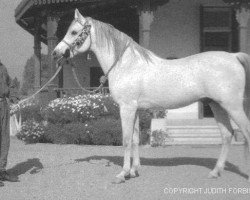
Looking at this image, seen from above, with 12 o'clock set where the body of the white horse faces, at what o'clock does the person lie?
The person is roughly at 12 o'clock from the white horse.

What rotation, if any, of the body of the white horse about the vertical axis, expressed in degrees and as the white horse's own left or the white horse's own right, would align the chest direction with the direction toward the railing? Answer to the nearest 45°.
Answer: approximately 90° to the white horse's own right

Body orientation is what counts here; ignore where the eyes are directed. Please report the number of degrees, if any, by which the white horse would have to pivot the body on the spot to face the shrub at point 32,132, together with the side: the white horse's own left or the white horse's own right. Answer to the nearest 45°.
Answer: approximately 45° to the white horse's own right

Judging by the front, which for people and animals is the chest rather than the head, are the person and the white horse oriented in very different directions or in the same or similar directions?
very different directions

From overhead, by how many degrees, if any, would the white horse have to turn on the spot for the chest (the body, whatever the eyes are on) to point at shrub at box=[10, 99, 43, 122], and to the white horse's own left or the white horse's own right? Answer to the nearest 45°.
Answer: approximately 45° to the white horse's own right

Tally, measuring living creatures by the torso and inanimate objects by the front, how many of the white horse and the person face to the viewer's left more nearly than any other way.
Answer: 1

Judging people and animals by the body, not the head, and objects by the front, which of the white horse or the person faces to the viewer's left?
the white horse

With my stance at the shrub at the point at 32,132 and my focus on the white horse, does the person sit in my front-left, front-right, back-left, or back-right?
front-right

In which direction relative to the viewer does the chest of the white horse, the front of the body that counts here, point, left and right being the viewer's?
facing to the left of the viewer

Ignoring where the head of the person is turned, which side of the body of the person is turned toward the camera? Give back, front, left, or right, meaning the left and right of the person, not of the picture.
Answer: right
